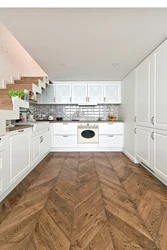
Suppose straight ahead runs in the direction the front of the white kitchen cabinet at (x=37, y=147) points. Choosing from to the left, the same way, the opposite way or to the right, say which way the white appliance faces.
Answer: to the right

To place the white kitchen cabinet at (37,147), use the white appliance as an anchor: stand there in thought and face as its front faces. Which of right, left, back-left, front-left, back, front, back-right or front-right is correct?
front-right

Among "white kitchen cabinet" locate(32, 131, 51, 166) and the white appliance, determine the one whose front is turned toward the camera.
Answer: the white appliance

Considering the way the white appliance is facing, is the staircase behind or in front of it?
in front

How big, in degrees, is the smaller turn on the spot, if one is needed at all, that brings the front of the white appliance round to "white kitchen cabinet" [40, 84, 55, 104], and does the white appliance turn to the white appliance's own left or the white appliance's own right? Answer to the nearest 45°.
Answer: approximately 90° to the white appliance's own right

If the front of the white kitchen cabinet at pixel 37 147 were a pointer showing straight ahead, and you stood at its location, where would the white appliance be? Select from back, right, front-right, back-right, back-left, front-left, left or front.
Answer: front-left

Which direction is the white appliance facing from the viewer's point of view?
toward the camera

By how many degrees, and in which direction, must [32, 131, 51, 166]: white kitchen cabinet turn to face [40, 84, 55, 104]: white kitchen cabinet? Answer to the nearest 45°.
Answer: approximately 90° to its left

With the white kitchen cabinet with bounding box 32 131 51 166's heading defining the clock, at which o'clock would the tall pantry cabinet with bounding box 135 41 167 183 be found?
The tall pantry cabinet is roughly at 1 o'clock from the white kitchen cabinet.

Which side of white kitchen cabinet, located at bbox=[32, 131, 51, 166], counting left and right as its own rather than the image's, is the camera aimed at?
right

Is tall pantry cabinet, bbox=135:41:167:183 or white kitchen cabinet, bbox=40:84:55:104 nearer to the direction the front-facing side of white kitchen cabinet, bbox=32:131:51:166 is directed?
the tall pantry cabinet

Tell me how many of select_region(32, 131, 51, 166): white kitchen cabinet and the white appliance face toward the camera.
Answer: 1
